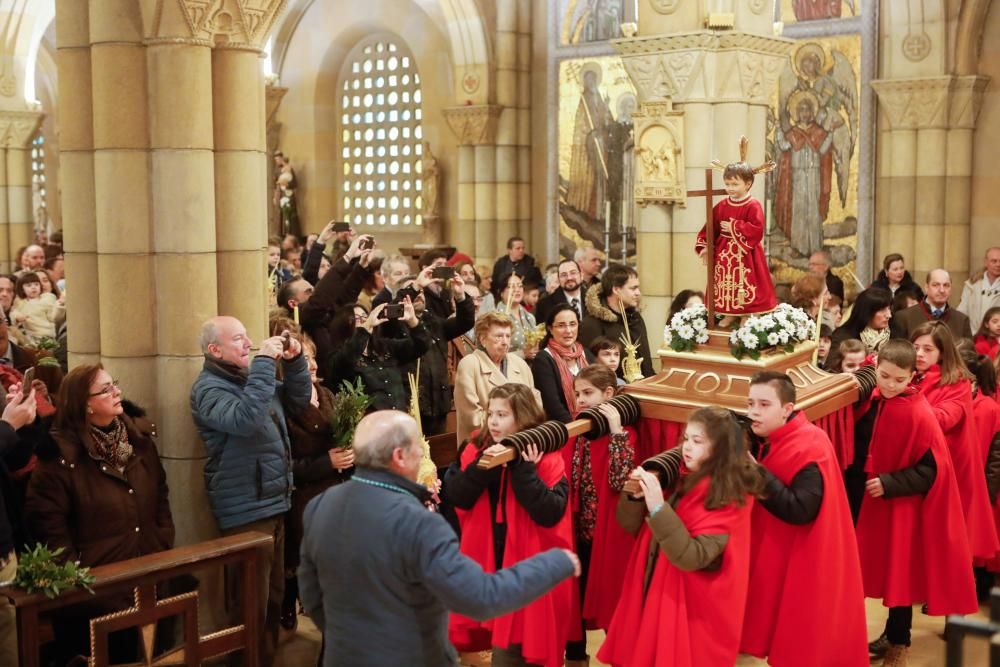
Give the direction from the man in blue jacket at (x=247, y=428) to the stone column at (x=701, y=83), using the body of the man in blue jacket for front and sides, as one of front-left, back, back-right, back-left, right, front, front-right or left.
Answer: front-left

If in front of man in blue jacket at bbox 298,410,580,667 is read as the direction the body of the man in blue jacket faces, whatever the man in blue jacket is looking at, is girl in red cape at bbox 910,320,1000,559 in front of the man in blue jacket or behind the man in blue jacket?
in front

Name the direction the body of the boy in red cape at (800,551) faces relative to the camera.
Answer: to the viewer's left

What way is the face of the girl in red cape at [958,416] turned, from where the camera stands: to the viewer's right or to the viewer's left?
to the viewer's left

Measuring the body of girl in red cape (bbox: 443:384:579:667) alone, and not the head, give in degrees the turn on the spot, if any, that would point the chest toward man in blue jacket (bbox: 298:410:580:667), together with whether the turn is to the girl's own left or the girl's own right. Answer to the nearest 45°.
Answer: approximately 45° to the girl's own left

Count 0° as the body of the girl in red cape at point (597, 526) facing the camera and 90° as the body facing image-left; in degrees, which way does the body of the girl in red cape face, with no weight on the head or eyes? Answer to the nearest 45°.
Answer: approximately 45°

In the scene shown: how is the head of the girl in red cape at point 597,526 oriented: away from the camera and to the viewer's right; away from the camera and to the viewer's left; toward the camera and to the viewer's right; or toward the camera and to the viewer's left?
toward the camera and to the viewer's left

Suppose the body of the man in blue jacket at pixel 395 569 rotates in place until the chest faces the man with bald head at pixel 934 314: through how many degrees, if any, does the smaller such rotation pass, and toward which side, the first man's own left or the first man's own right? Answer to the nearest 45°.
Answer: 0° — they already face them

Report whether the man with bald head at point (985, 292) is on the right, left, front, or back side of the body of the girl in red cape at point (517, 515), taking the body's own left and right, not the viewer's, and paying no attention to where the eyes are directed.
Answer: back

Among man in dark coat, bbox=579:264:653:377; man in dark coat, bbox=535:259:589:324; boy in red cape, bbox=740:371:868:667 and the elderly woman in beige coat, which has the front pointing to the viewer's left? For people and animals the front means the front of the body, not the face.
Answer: the boy in red cape

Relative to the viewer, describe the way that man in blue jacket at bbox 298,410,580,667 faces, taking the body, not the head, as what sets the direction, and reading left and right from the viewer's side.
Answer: facing away from the viewer and to the right of the viewer
